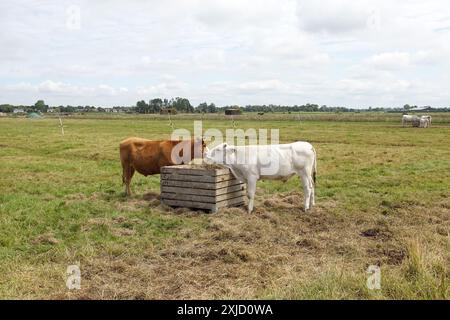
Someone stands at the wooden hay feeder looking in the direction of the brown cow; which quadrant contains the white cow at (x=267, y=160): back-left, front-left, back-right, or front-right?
back-right

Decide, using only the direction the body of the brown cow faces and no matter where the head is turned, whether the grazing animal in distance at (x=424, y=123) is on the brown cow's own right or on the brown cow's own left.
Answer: on the brown cow's own left

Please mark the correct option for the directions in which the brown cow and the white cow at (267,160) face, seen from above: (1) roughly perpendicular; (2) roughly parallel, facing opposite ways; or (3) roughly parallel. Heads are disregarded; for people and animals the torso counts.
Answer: roughly parallel, facing opposite ways

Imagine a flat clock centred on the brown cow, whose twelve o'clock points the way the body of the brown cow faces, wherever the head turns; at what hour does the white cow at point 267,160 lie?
The white cow is roughly at 1 o'clock from the brown cow.

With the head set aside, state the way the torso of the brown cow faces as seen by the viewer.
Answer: to the viewer's right

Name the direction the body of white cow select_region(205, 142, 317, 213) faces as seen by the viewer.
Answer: to the viewer's left

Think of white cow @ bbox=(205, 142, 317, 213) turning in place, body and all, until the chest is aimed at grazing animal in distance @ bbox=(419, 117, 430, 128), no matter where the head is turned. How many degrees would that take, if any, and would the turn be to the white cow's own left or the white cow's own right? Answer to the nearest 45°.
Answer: approximately 135° to the white cow's own right

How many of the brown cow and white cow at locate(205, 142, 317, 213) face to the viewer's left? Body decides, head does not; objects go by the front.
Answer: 1

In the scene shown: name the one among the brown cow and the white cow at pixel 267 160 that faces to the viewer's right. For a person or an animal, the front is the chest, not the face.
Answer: the brown cow
